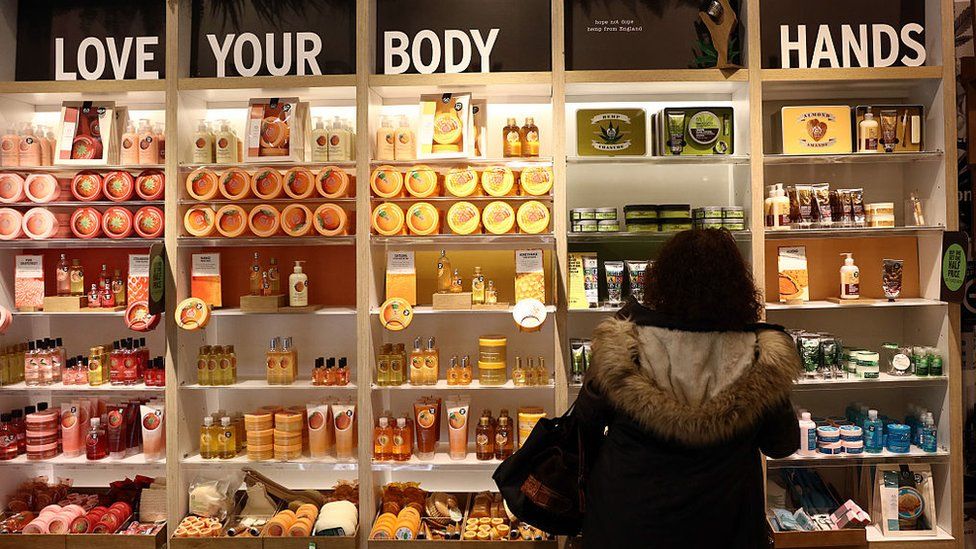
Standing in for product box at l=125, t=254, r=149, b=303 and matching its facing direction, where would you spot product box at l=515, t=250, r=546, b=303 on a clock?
product box at l=515, t=250, r=546, b=303 is roughly at 10 o'clock from product box at l=125, t=254, r=149, b=303.

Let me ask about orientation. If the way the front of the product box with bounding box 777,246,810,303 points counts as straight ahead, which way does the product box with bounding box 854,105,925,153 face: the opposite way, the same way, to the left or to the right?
the same way

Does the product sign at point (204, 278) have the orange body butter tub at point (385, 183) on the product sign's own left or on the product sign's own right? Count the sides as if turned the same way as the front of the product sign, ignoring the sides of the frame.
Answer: on the product sign's own left

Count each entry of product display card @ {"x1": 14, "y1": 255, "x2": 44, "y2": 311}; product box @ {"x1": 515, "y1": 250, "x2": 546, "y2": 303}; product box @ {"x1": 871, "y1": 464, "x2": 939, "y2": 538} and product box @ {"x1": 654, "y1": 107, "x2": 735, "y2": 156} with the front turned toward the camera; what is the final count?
4

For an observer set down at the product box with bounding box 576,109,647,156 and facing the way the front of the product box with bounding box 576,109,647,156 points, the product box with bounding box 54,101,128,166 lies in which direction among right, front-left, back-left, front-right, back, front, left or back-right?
right

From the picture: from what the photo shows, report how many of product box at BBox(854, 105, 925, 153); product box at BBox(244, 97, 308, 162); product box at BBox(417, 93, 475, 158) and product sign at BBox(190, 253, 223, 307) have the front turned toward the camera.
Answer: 4

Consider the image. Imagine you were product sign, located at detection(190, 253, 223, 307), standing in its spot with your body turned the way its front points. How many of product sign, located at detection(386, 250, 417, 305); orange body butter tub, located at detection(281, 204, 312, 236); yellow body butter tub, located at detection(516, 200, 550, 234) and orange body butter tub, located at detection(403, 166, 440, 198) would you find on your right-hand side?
0

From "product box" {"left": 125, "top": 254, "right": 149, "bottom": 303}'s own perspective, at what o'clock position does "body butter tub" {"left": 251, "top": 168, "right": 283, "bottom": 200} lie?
The body butter tub is roughly at 10 o'clock from the product box.

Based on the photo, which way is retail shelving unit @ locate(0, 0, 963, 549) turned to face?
toward the camera

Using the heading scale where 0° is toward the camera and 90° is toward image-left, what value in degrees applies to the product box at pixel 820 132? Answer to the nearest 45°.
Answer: approximately 0°

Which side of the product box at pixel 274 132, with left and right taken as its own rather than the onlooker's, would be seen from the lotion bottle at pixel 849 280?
left

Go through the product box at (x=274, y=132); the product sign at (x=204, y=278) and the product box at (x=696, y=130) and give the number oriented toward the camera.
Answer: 3

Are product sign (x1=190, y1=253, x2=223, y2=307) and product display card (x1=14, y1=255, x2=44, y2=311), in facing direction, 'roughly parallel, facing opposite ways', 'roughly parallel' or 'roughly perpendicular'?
roughly parallel

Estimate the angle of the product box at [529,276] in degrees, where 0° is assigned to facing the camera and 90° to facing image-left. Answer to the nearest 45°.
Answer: approximately 0°

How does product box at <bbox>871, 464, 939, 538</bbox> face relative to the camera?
toward the camera

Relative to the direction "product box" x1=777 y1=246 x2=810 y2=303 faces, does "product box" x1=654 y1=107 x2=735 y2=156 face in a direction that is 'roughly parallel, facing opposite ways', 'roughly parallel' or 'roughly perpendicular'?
roughly parallel

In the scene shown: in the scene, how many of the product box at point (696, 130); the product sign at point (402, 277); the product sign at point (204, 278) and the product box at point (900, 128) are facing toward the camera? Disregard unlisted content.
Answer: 4

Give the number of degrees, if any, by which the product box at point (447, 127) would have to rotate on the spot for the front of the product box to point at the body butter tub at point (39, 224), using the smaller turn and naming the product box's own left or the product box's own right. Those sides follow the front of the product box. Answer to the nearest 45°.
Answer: approximately 90° to the product box's own right

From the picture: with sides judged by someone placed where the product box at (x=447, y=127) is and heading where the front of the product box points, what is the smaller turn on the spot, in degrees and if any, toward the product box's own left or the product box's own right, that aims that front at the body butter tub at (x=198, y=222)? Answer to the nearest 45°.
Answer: approximately 90° to the product box's own right
